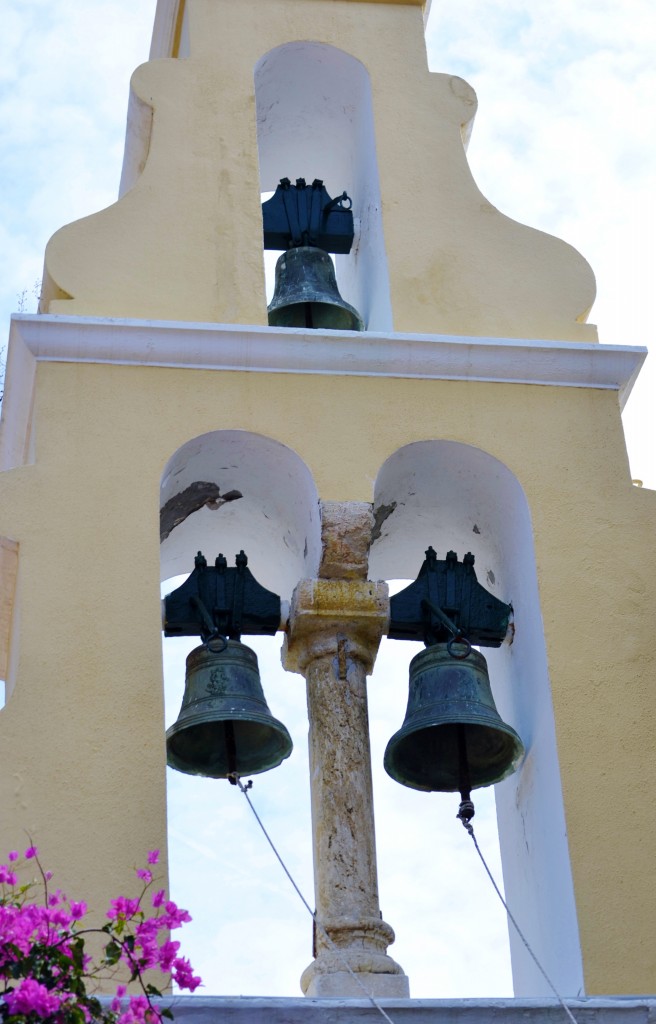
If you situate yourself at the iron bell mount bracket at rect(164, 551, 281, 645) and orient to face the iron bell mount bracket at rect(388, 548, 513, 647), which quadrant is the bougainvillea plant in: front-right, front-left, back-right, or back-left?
back-right

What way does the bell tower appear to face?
toward the camera
